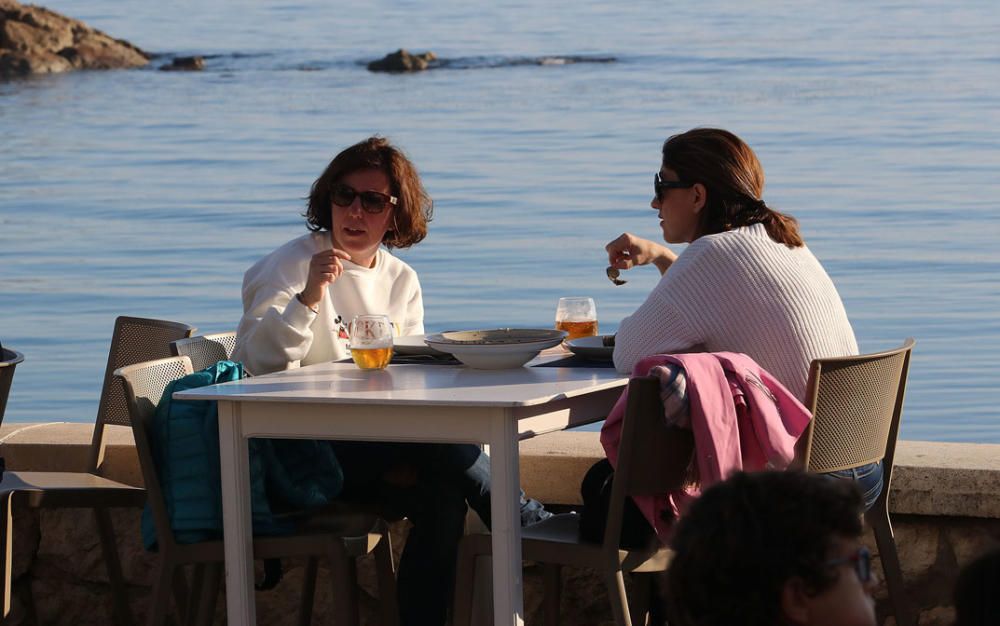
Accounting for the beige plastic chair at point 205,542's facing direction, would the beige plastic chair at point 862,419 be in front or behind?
in front

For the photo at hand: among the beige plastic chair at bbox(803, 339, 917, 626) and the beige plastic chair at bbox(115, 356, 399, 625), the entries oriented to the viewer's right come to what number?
1

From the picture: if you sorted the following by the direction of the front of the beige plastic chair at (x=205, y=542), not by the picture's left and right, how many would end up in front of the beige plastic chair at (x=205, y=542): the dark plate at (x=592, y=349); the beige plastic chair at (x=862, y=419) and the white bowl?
3

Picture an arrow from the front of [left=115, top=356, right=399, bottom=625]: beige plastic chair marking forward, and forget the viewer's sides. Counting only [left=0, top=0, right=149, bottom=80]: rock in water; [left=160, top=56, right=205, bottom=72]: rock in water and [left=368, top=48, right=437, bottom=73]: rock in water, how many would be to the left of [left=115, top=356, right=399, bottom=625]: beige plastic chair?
3

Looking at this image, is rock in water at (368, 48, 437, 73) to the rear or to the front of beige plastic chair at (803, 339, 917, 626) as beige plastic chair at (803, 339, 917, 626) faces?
to the front

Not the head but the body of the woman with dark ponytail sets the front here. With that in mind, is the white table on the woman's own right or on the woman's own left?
on the woman's own left

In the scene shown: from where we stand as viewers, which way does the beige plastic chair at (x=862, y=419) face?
facing away from the viewer and to the left of the viewer

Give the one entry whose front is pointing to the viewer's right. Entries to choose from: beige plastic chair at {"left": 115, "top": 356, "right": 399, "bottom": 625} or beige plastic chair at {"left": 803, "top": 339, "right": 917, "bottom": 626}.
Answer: beige plastic chair at {"left": 115, "top": 356, "right": 399, "bottom": 625}

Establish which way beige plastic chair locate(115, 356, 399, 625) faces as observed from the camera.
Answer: facing to the right of the viewer

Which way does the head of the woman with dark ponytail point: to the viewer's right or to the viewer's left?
to the viewer's left
